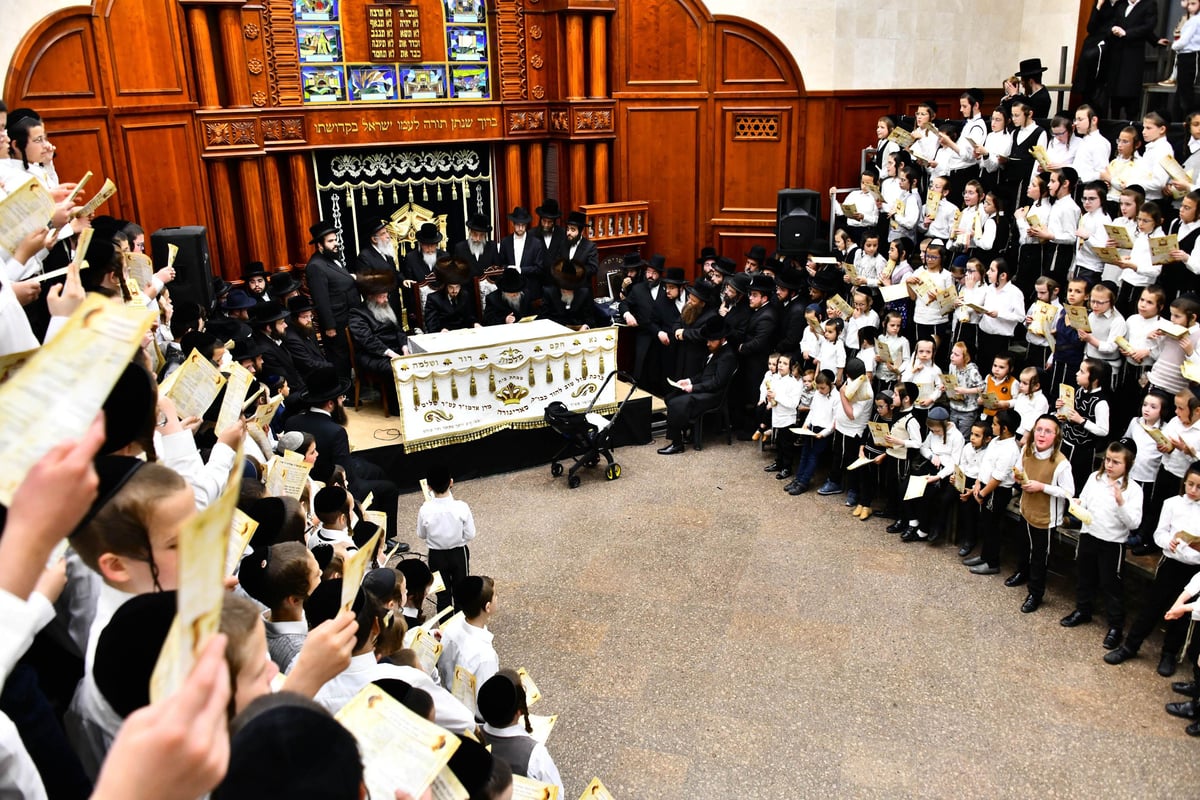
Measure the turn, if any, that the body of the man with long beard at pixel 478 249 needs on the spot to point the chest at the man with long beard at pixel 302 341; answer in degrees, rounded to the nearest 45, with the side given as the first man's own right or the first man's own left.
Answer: approximately 45° to the first man's own right

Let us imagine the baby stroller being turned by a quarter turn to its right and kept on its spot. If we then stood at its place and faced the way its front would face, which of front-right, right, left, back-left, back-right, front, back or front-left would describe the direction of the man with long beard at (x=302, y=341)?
front-left

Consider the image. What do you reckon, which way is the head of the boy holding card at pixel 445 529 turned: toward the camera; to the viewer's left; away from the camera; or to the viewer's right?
away from the camera

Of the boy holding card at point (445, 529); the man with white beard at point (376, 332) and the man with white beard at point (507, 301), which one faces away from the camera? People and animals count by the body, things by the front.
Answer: the boy holding card

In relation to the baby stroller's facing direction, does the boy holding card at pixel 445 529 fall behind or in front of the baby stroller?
in front

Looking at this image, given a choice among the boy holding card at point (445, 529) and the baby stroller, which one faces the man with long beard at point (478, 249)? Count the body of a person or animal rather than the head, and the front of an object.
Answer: the boy holding card

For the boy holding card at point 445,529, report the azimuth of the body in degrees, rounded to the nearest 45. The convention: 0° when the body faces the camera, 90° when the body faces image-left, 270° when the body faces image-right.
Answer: approximately 180°

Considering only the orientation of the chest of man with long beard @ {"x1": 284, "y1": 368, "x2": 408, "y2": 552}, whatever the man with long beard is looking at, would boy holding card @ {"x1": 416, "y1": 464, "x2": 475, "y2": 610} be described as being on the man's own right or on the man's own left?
on the man's own right

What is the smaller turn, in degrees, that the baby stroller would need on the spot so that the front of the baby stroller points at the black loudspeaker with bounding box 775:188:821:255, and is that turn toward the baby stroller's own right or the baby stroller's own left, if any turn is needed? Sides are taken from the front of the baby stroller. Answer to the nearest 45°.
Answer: approximately 180°

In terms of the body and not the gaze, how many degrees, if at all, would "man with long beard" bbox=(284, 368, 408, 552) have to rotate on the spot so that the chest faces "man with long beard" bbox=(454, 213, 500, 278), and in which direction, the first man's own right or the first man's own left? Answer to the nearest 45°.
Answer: approximately 45° to the first man's own left

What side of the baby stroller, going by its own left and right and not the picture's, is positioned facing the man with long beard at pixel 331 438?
front

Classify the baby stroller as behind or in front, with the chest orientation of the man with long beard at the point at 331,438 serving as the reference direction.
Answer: in front

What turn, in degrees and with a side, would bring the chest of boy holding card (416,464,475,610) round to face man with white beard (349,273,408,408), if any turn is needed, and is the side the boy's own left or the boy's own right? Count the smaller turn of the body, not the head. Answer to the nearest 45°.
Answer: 0° — they already face them

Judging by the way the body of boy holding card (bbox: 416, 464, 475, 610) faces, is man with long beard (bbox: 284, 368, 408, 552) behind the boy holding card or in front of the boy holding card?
in front

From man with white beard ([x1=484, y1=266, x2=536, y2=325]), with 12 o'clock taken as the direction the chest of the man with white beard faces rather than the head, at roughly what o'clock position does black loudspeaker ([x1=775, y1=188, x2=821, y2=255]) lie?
The black loudspeaker is roughly at 9 o'clock from the man with white beard.
